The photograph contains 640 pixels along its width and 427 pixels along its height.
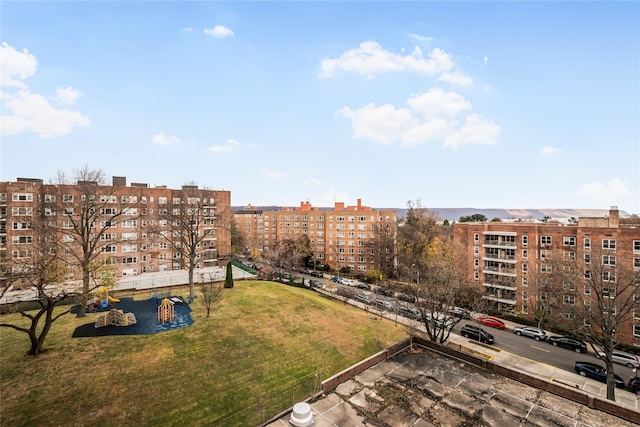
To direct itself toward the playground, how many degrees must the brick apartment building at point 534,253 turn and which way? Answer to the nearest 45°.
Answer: approximately 45° to its right

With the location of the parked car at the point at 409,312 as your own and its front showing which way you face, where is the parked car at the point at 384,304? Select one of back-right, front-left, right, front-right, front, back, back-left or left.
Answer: back

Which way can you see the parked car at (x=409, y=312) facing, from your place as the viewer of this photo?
facing the viewer and to the right of the viewer

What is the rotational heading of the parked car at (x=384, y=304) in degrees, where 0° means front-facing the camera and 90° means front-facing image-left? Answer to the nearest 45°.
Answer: approximately 315°

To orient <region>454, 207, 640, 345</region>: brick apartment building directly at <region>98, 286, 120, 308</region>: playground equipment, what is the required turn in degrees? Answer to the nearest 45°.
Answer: approximately 45° to its right

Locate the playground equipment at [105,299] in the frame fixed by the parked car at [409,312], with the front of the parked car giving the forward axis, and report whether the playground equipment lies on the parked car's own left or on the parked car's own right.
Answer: on the parked car's own right

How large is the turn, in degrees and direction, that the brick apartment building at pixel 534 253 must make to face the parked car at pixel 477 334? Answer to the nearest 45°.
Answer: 0° — it already faces it

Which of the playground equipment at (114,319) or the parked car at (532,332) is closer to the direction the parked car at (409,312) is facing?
the parked car

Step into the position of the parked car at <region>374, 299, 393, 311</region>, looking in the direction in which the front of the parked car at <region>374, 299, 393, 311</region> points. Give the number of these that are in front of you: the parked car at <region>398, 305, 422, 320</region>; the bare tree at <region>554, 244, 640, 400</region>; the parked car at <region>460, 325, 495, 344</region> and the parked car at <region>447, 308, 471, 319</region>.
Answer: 4

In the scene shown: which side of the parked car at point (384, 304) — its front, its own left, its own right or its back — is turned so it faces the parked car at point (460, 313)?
front

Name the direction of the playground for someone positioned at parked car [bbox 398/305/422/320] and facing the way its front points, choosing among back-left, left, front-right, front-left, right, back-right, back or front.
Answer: right

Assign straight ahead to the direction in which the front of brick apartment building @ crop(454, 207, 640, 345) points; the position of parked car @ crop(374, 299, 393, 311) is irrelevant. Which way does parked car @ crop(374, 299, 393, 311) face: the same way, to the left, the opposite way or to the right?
to the left

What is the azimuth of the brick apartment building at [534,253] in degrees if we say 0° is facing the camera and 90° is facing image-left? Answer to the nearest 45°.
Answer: approximately 0°

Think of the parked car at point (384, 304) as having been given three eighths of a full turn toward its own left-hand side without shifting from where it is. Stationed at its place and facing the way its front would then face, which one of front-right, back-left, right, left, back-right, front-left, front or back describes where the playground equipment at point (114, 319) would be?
back-left
